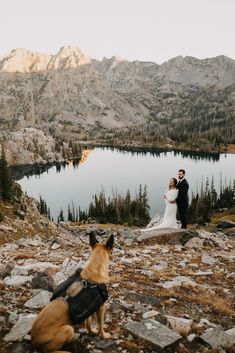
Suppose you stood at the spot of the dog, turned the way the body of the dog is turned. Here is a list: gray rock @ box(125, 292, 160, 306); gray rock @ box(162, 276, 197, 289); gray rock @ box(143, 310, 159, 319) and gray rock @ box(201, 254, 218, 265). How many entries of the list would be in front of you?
4

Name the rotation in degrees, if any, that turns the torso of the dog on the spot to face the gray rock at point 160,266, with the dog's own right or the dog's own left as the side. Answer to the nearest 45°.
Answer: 0° — it already faces it

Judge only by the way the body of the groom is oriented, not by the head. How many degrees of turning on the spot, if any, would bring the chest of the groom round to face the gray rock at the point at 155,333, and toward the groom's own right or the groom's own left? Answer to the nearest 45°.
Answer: approximately 45° to the groom's own left

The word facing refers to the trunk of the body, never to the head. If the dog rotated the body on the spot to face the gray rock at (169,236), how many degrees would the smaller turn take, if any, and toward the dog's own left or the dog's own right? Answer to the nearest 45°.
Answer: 0° — it already faces it

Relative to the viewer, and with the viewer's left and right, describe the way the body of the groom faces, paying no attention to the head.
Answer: facing the viewer and to the left of the viewer

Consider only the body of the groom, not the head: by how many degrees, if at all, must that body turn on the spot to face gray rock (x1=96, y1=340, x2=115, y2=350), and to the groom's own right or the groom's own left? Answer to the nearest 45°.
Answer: approximately 45° to the groom's own left

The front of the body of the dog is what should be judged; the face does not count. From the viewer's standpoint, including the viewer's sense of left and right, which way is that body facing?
facing away from the viewer and to the right of the viewer

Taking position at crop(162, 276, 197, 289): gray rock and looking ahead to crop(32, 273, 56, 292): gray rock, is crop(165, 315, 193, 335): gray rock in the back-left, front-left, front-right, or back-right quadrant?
front-left

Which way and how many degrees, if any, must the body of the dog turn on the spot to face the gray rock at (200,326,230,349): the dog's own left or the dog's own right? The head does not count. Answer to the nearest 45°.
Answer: approximately 45° to the dog's own right

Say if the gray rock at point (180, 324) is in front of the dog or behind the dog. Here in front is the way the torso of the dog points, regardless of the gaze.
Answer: in front

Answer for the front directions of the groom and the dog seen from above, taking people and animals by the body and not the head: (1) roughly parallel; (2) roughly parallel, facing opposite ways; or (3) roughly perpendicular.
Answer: roughly parallel, facing opposite ways

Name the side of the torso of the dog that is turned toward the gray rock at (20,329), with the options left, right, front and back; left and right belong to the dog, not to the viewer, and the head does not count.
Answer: left

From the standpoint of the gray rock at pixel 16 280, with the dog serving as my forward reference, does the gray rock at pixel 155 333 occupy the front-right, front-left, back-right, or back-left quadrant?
front-left

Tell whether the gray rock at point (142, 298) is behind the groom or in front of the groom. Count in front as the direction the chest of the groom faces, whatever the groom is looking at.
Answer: in front

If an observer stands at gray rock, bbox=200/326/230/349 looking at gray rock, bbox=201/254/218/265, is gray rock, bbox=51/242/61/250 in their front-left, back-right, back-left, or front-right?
front-left
